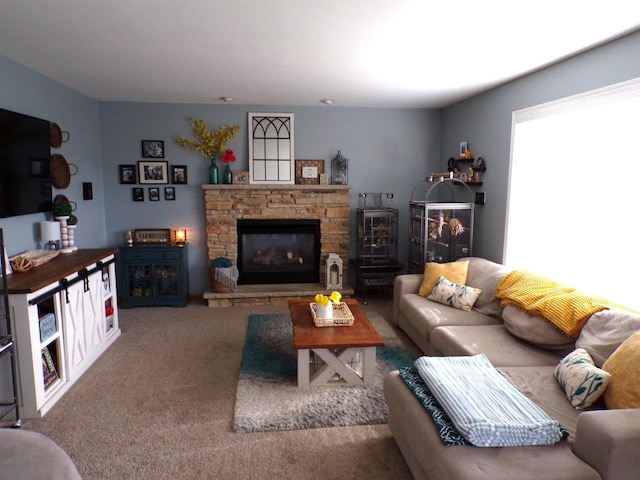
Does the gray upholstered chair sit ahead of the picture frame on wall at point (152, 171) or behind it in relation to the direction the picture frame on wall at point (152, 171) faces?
ahead

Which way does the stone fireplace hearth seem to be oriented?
toward the camera

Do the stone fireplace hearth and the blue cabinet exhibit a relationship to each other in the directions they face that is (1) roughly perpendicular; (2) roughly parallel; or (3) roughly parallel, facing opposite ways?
roughly parallel

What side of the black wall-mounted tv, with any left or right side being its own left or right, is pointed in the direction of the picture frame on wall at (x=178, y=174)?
left

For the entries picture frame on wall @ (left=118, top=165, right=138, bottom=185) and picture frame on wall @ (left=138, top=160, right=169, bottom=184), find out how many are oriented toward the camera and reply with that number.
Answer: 2

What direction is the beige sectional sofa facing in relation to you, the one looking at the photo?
facing the viewer and to the left of the viewer

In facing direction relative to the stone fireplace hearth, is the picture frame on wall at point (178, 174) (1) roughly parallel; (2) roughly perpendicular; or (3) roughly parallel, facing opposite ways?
roughly parallel

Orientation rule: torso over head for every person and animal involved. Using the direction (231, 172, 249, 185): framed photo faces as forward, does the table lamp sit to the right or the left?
on its right

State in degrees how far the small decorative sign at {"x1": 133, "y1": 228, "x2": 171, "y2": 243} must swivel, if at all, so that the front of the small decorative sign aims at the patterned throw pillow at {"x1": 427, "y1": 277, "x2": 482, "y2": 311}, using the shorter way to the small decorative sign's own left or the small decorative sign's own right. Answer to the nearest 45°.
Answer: approximately 45° to the small decorative sign's own left

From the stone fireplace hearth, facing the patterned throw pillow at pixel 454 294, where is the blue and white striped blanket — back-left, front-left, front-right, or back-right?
front-right

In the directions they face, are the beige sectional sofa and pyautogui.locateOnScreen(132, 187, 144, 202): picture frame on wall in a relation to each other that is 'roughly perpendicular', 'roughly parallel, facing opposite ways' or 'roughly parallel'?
roughly perpendicular

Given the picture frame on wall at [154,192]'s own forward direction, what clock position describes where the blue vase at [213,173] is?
The blue vase is roughly at 10 o'clock from the picture frame on wall.

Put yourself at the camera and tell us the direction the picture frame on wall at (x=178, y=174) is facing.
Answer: facing the viewer

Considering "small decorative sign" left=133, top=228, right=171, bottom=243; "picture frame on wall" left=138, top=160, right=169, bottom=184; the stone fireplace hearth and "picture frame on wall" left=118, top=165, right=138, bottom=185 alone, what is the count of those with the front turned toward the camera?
4

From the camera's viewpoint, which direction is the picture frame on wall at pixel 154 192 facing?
toward the camera
